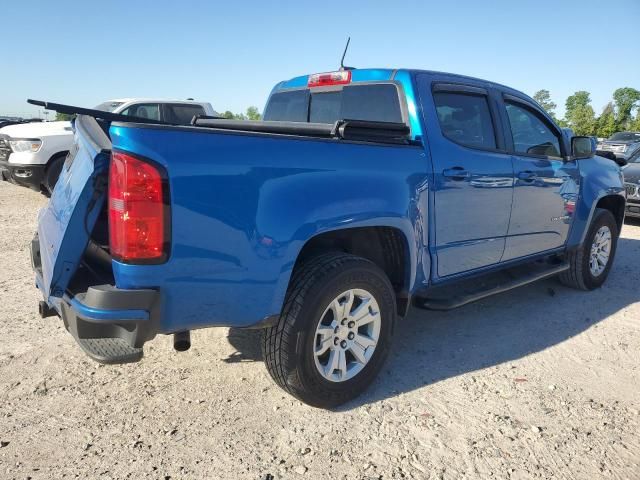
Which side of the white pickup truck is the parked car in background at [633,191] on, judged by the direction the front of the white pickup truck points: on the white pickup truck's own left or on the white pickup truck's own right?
on the white pickup truck's own left

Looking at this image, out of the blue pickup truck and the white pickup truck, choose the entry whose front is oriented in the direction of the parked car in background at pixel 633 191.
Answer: the blue pickup truck

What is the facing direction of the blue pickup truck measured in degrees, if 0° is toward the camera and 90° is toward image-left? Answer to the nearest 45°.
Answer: approximately 225°

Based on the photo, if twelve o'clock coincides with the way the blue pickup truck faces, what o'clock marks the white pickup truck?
The white pickup truck is roughly at 9 o'clock from the blue pickup truck.

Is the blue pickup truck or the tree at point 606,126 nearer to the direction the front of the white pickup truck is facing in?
the blue pickup truck

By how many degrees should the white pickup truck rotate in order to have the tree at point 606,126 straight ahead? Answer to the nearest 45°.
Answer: approximately 180°

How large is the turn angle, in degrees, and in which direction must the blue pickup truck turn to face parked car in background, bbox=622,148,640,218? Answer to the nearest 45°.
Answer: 0° — it already faces it

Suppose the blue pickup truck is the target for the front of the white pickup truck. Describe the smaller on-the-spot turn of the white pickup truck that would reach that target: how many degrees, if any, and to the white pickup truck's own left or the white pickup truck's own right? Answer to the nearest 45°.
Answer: approximately 45° to the white pickup truck's own left

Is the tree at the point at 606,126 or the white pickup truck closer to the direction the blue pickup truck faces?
the tree

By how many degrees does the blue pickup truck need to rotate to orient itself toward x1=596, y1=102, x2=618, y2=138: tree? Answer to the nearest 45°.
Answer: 0° — it already faces it

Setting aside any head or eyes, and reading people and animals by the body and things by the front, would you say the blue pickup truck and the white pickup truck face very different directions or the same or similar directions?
very different directions

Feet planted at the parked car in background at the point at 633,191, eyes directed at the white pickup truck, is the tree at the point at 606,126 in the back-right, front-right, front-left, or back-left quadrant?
back-right

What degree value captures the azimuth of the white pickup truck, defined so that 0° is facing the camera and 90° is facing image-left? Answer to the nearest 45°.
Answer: approximately 45°
